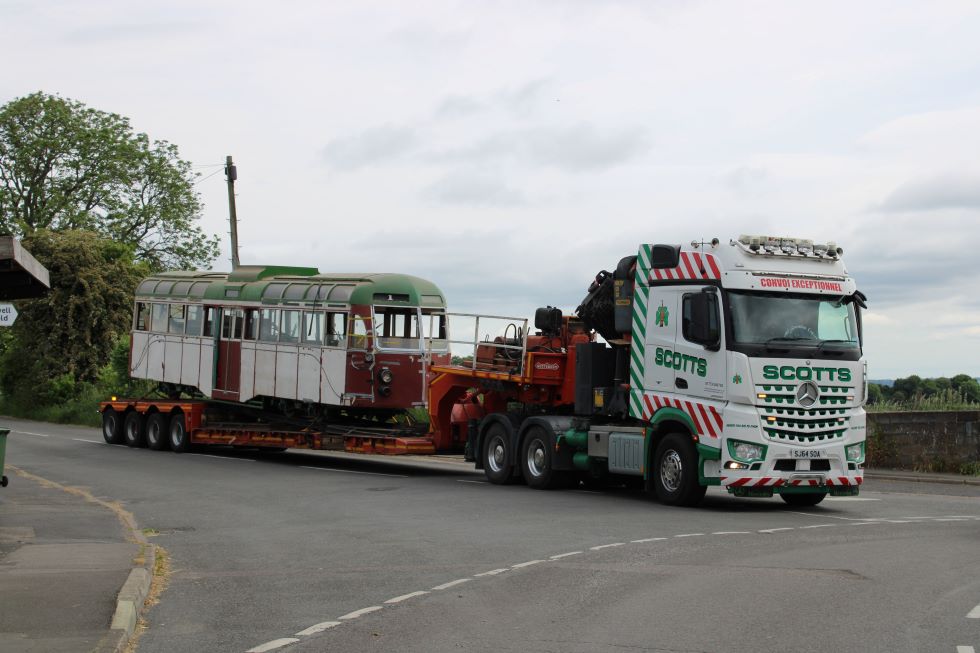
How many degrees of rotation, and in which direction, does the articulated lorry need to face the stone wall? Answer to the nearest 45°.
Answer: approximately 90° to its left

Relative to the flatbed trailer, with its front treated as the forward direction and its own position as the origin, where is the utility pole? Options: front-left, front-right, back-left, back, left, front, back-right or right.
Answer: back-left

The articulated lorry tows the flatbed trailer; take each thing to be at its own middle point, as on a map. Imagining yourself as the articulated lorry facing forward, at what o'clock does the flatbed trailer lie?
The flatbed trailer is roughly at 6 o'clock from the articulated lorry.

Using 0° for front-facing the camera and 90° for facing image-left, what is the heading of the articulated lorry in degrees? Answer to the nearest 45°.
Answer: approximately 315°

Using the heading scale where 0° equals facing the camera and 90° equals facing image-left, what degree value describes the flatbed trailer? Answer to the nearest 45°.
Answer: approximately 315°
